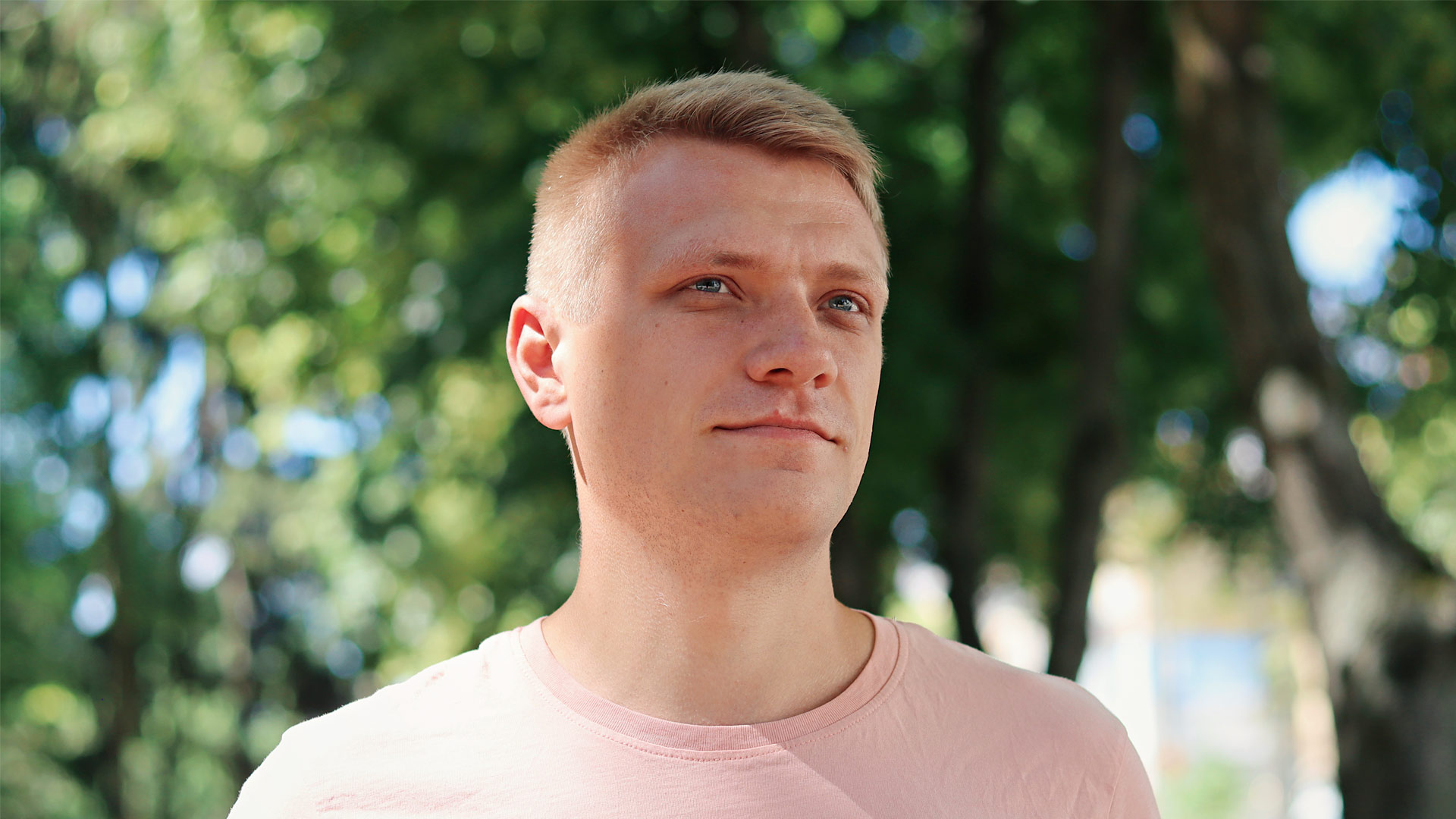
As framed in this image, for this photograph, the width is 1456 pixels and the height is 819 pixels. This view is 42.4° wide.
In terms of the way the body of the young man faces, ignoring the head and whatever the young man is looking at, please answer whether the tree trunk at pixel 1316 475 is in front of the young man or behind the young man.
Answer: behind

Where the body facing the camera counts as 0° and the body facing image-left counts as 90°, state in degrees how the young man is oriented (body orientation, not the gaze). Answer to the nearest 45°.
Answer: approximately 0°

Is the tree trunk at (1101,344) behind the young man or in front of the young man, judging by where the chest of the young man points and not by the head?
behind

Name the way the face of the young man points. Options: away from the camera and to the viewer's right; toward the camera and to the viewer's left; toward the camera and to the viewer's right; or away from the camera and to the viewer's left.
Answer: toward the camera and to the viewer's right

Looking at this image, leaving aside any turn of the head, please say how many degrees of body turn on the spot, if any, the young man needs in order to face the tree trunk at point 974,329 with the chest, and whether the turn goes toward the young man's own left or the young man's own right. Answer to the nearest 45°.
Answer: approximately 180°
